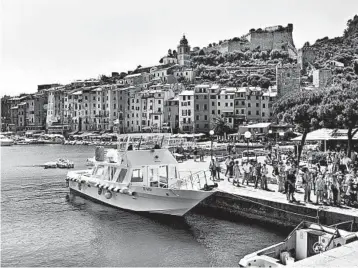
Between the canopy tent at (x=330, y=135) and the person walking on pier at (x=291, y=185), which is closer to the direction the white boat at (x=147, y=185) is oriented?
the person walking on pier

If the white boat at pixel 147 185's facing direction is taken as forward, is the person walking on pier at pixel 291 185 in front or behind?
in front

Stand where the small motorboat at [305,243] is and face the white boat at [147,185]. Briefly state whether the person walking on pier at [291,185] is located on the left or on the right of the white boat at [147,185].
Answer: right

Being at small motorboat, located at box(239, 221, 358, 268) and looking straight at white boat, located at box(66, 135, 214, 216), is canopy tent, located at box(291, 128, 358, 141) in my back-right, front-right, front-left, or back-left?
front-right
